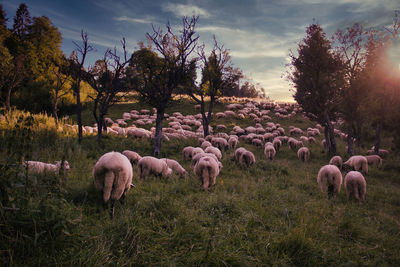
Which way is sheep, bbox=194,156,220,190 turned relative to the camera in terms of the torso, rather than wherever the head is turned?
away from the camera

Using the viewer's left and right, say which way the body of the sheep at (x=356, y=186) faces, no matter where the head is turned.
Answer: facing away from the viewer
